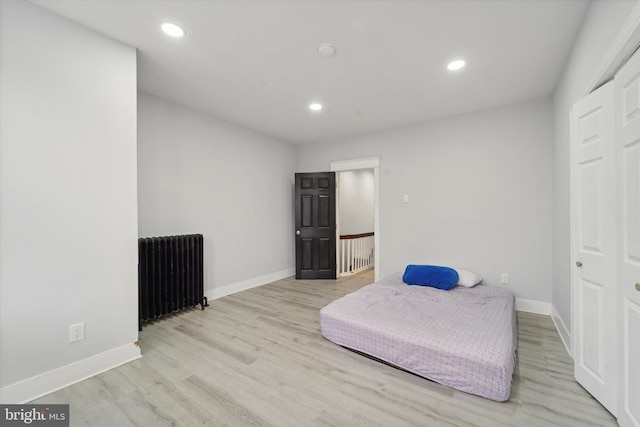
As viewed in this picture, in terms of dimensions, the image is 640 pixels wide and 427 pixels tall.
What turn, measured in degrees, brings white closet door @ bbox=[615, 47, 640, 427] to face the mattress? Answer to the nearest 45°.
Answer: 0° — it already faces it

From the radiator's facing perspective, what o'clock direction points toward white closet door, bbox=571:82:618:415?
The white closet door is roughly at 12 o'clock from the radiator.

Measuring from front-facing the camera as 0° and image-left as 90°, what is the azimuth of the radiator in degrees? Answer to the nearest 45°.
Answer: approximately 315°

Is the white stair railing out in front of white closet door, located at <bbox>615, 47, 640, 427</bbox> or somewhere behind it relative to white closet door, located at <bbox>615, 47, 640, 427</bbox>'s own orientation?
in front

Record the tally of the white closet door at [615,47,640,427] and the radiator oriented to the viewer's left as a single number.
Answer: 1

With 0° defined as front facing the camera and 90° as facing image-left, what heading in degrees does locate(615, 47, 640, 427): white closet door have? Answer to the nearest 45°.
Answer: approximately 90°

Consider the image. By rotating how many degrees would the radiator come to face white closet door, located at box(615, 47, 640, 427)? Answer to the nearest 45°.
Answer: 0° — it already faces it

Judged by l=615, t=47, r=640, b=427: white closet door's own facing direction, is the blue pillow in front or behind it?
in front
